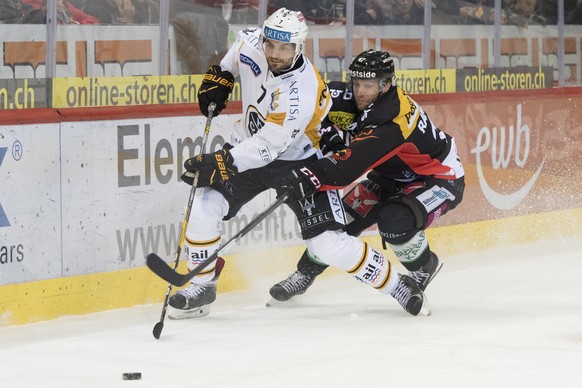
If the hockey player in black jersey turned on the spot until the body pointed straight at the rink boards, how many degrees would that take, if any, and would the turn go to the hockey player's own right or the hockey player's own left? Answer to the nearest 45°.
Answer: approximately 45° to the hockey player's own right

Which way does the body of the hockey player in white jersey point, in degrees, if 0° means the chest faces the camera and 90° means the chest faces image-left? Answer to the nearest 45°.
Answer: approximately 45°

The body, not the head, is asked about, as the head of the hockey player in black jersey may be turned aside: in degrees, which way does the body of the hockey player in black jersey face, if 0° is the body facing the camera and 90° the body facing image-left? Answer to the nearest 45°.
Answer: approximately 45°

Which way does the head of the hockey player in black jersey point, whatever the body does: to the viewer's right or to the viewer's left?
to the viewer's left
